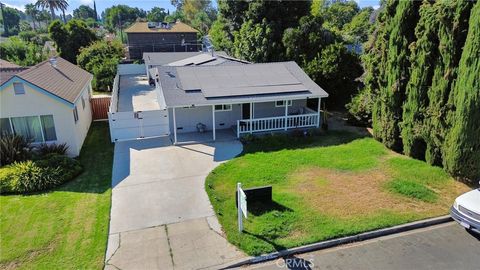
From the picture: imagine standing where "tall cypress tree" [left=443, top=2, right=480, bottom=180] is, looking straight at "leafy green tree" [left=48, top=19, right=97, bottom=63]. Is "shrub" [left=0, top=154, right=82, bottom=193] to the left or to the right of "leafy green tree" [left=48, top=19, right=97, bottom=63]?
left

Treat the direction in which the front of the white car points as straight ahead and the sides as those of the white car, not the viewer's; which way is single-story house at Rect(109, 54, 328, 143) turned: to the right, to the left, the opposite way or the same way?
to the left

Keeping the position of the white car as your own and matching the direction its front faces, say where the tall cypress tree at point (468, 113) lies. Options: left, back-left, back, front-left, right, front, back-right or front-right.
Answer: back-right

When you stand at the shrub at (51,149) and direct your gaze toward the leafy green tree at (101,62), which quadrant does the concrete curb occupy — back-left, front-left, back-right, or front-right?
back-right

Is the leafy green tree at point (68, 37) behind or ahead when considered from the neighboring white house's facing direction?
behind

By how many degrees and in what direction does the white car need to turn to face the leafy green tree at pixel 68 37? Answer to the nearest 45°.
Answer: approximately 45° to its right

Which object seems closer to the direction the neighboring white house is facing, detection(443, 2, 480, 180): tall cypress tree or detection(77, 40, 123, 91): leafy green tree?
the tall cypress tree

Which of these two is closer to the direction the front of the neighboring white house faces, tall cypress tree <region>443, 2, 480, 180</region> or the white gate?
the tall cypress tree

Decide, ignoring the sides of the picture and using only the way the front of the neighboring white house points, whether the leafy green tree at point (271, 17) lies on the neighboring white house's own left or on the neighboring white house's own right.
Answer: on the neighboring white house's own left

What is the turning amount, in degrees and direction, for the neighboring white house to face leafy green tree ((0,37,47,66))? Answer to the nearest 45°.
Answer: approximately 180°

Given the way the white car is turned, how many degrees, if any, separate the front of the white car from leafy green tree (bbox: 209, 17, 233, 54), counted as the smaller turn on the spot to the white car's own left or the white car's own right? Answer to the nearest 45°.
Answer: approximately 90° to the white car's own right

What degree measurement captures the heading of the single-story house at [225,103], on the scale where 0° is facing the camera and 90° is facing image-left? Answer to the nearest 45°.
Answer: approximately 0°

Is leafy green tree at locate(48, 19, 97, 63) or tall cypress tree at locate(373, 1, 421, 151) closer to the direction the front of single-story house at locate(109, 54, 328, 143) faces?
the tall cypress tree

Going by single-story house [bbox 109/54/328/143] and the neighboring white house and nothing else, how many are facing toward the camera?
2
